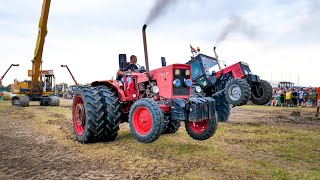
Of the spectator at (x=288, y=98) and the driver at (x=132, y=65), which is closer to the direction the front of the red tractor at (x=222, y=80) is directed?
the driver

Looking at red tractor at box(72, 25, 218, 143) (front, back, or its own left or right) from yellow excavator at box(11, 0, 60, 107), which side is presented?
back

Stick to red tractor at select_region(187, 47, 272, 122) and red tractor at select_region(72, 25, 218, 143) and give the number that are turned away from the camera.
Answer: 0

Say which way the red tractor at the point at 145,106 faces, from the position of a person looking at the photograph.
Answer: facing the viewer and to the right of the viewer
